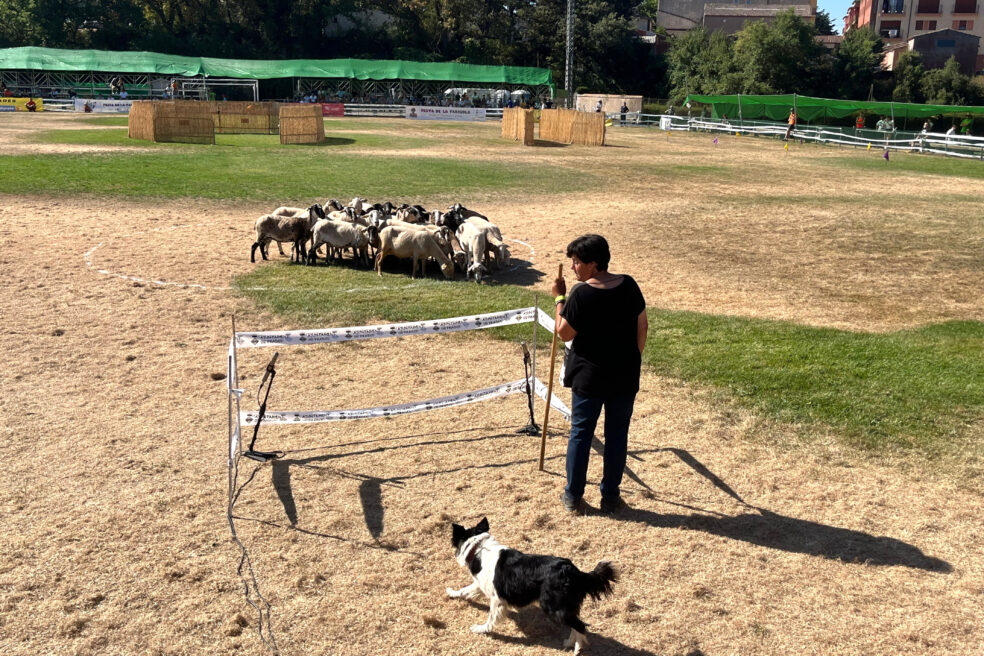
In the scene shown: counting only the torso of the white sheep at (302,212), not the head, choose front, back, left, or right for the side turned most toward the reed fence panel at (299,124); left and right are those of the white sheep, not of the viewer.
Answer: left

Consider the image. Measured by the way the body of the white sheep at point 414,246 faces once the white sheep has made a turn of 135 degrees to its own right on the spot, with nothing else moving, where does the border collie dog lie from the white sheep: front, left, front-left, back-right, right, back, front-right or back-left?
front-left

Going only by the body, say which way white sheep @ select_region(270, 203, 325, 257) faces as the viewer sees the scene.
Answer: to the viewer's right

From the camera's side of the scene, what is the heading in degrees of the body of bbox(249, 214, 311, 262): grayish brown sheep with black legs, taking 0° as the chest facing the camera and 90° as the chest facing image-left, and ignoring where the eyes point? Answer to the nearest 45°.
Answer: approximately 270°

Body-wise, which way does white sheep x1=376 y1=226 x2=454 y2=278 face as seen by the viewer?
to the viewer's right

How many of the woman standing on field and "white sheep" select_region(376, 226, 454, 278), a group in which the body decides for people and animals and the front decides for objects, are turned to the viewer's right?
1

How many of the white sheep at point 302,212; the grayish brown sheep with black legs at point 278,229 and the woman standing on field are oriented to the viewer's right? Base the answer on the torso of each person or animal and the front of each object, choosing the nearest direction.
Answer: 2

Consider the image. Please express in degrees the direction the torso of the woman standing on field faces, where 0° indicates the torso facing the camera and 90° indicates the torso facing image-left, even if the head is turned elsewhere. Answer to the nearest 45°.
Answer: approximately 135°

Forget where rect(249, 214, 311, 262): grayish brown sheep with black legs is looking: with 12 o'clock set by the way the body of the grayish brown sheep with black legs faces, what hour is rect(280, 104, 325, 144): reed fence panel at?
The reed fence panel is roughly at 9 o'clock from the grayish brown sheep with black legs.

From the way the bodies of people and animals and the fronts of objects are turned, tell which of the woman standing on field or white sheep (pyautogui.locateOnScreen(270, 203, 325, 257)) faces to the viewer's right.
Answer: the white sheep

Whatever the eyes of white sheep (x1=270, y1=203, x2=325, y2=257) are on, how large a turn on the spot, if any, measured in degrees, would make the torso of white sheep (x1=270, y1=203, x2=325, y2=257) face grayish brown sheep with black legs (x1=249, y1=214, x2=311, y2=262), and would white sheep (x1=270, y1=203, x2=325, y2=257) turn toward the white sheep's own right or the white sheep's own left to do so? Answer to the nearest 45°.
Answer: approximately 135° to the white sheep's own right

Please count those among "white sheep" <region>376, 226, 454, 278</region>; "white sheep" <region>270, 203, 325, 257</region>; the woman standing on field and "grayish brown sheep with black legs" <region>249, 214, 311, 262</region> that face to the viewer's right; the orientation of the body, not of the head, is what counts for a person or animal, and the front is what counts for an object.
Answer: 3

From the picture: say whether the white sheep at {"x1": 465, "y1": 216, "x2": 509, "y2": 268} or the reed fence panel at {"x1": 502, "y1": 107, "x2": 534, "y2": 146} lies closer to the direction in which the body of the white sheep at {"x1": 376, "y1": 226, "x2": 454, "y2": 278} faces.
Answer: the white sheep

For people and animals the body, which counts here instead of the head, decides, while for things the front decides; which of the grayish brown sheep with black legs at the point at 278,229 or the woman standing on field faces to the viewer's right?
the grayish brown sheep with black legs

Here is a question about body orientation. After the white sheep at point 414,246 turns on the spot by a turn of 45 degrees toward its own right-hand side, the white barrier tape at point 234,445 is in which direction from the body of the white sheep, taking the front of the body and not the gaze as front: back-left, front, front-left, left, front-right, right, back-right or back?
front-right
